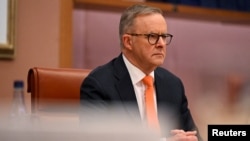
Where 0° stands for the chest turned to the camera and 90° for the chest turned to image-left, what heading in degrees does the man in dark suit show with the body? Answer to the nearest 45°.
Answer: approximately 315°
